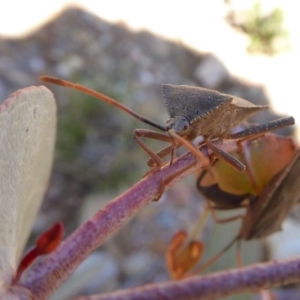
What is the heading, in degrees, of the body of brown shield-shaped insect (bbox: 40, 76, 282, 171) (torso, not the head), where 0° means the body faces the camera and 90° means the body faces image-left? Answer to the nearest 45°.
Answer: approximately 45°
